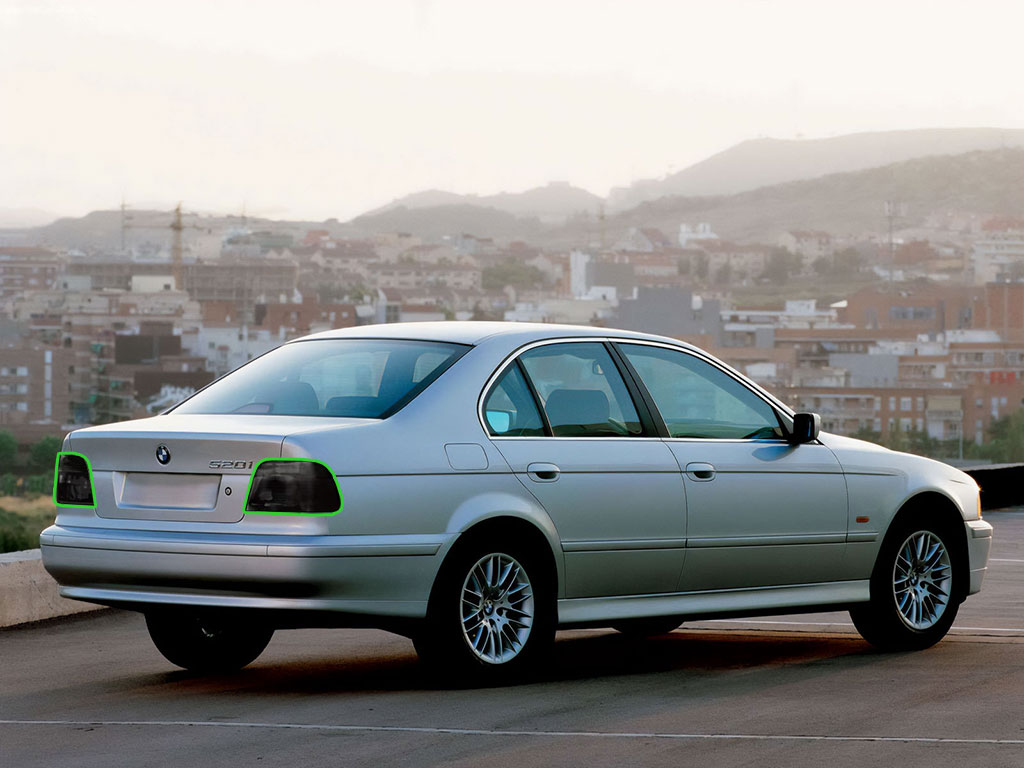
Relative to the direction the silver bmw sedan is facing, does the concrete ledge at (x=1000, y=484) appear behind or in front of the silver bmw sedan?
in front

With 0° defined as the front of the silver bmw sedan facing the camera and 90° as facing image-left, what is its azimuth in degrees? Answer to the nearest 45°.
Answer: approximately 225°

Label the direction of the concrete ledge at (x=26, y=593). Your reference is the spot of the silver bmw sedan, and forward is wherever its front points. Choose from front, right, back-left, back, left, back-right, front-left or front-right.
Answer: left
